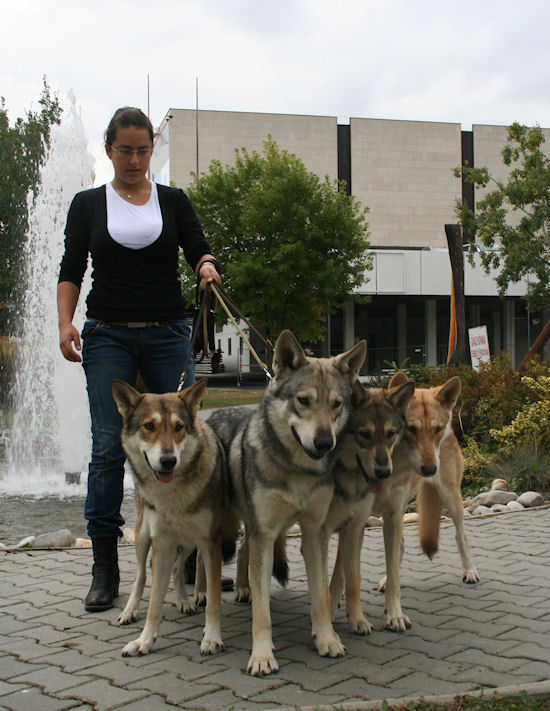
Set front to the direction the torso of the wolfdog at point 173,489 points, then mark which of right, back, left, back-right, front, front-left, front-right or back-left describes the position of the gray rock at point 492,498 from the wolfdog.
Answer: back-left

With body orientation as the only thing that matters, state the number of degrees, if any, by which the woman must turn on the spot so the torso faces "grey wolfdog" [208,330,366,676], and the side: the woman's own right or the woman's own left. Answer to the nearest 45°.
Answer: approximately 45° to the woman's own left

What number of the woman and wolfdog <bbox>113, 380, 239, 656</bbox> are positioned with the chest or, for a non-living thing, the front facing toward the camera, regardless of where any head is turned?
2

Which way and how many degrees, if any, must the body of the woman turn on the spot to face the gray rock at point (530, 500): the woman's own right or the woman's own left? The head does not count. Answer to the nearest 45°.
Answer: approximately 135° to the woman's own left

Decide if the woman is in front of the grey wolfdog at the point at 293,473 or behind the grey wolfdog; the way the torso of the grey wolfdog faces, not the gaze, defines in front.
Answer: behind

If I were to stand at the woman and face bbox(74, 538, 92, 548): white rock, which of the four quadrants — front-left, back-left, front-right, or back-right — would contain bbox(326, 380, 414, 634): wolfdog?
back-right

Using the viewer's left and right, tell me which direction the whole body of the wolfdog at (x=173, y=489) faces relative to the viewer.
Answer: facing the viewer

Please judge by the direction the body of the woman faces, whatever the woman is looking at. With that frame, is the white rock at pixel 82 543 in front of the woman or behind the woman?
behind

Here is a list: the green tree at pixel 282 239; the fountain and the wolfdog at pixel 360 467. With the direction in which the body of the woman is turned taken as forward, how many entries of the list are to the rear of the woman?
2

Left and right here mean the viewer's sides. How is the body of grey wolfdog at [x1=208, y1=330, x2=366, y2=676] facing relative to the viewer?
facing the viewer and to the right of the viewer

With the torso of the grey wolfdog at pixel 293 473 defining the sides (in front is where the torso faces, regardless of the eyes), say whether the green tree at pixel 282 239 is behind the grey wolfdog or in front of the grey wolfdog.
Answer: behind

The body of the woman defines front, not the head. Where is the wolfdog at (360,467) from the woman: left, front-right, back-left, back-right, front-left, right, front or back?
front-left

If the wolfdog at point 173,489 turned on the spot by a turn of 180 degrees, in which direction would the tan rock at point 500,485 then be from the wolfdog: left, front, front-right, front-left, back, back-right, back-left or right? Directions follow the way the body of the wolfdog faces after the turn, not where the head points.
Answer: front-right
